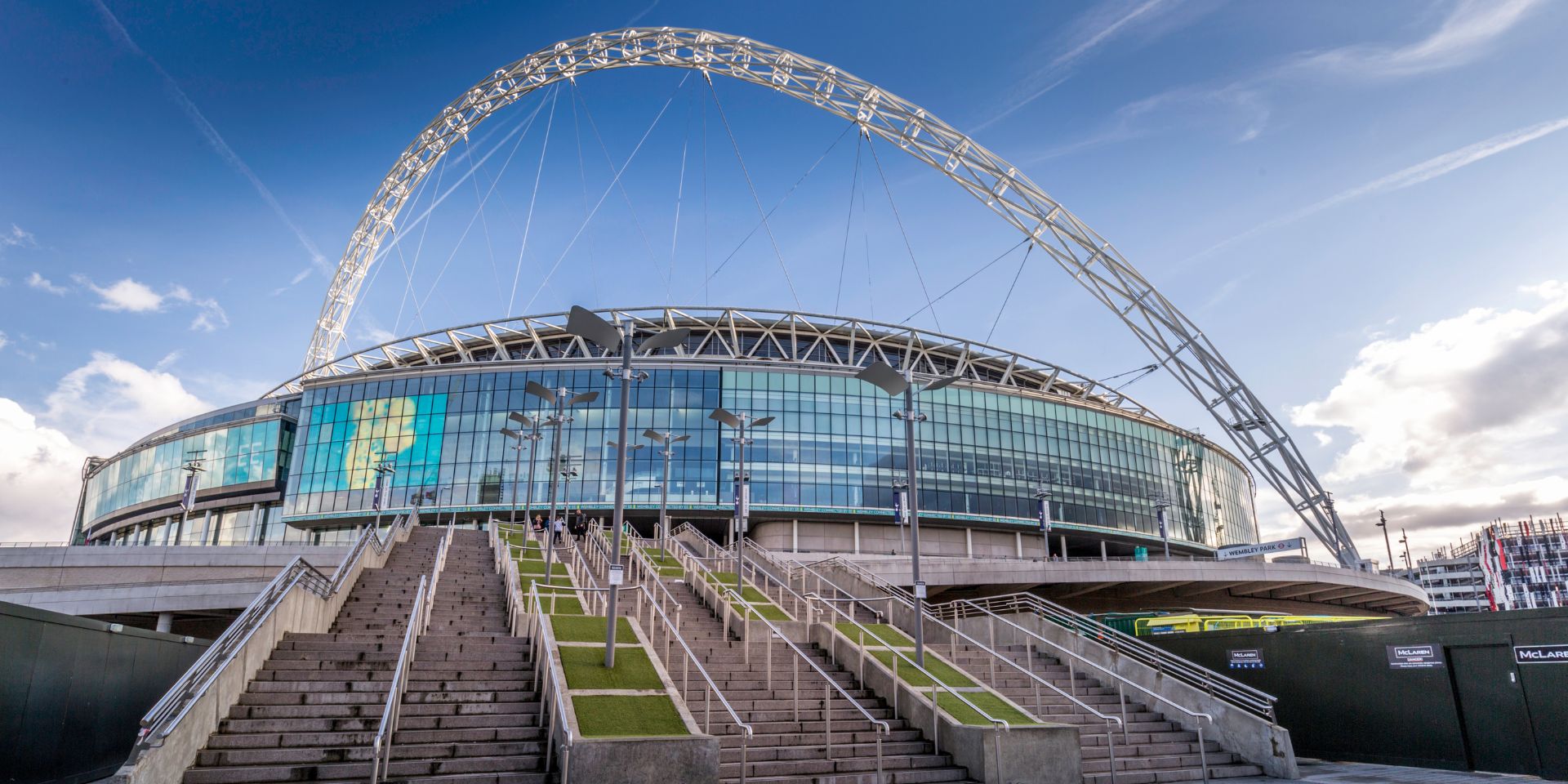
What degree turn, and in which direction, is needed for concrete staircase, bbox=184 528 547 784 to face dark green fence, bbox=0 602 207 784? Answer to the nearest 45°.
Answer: approximately 90° to its right

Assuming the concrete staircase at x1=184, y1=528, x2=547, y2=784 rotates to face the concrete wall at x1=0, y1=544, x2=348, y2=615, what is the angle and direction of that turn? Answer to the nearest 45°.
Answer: approximately 180°

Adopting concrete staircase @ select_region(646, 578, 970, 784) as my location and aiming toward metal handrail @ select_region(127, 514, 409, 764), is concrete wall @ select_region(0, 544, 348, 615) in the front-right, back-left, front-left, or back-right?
front-right

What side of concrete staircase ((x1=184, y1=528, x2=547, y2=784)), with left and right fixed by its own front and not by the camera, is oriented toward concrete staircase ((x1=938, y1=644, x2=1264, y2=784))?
left

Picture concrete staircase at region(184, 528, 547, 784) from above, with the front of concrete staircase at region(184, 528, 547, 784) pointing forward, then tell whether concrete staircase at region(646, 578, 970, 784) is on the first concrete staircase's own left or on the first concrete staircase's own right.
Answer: on the first concrete staircase's own left

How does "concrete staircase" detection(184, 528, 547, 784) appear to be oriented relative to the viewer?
toward the camera

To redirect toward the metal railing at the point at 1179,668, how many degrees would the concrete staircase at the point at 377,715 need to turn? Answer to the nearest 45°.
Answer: approximately 90° to its left
